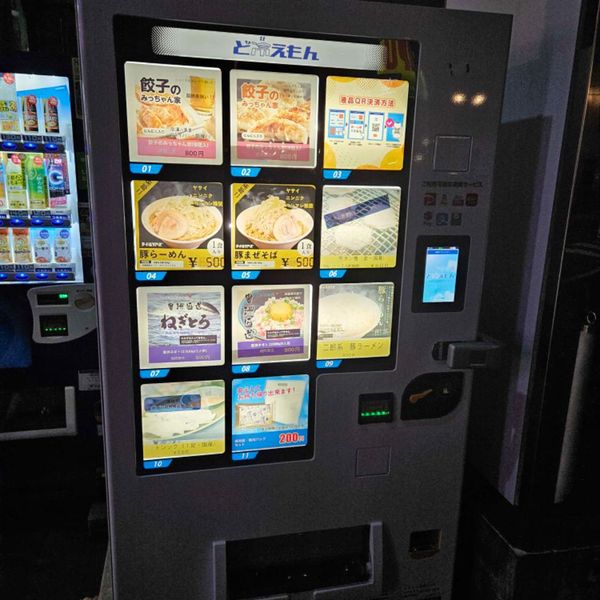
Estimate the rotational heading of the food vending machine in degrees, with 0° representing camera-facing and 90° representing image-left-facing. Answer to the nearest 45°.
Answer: approximately 0°

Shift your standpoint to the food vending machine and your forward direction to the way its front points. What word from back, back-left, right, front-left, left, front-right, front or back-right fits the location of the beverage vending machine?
back-right
